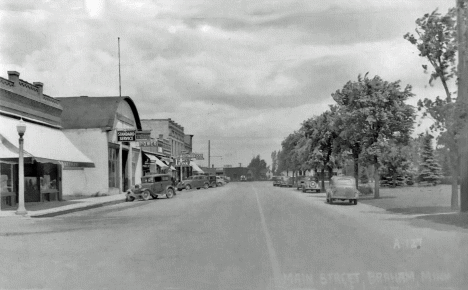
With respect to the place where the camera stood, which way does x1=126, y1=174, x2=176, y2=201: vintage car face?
facing the viewer and to the left of the viewer

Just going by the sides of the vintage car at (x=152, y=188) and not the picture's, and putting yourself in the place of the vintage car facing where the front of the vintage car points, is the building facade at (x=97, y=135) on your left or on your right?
on your right

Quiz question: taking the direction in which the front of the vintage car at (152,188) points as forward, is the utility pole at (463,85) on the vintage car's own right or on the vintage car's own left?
on the vintage car's own left

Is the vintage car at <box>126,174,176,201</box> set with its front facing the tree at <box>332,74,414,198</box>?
no

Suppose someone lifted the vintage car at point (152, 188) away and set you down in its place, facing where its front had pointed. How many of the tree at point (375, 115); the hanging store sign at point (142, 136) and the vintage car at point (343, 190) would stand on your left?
2

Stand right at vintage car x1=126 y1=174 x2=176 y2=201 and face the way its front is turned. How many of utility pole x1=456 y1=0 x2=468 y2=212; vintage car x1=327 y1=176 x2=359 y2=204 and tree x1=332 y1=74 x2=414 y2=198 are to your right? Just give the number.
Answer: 0

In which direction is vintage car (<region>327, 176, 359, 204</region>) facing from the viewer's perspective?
away from the camera

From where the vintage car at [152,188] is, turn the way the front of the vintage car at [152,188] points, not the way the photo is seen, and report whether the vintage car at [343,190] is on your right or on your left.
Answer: on your left

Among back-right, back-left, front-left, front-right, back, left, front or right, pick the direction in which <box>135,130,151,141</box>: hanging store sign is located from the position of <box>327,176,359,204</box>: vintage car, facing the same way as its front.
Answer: front-left
